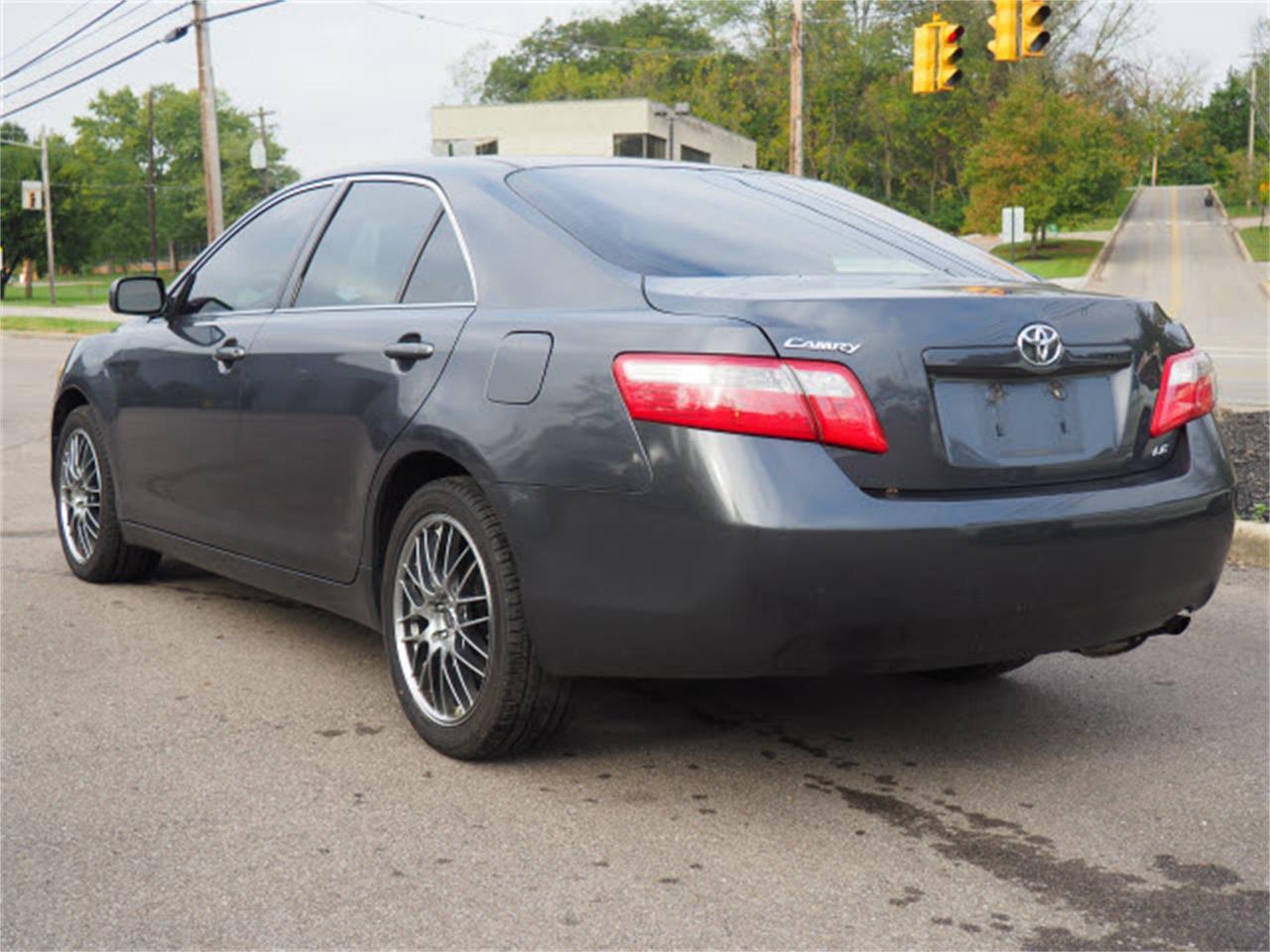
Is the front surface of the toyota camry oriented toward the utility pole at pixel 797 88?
no

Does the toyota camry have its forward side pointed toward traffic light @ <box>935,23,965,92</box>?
no

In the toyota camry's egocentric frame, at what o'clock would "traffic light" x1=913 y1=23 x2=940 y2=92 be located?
The traffic light is roughly at 2 o'clock from the toyota camry.

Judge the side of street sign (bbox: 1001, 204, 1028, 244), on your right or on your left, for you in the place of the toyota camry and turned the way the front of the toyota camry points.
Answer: on your right

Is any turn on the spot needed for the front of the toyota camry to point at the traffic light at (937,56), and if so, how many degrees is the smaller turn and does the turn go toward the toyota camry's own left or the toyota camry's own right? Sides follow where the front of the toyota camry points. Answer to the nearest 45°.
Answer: approximately 45° to the toyota camry's own right

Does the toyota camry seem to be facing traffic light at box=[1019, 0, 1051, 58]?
no

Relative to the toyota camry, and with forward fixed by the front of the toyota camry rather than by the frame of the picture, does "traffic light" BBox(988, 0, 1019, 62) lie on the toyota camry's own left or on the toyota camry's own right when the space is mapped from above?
on the toyota camry's own right

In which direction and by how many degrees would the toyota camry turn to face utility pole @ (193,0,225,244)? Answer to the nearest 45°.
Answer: approximately 45° to its right

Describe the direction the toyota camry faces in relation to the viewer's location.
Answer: facing away from the viewer and to the left of the viewer
